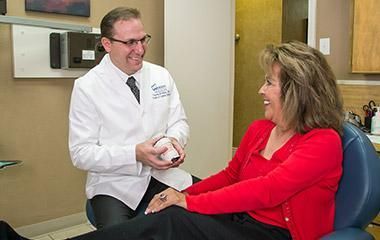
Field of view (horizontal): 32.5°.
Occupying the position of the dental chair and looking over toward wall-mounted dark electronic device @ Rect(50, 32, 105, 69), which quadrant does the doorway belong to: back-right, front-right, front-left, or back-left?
front-right

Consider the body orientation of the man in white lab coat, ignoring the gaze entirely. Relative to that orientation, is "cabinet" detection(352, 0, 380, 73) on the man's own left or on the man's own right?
on the man's own left

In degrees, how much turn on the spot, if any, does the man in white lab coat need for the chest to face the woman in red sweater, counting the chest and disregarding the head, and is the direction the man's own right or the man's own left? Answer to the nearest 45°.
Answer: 0° — they already face them

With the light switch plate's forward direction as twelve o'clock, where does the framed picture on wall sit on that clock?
The framed picture on wall is roughly at 2 o'clock from the light switch plate.

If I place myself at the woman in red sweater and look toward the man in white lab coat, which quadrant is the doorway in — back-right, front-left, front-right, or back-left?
front-right

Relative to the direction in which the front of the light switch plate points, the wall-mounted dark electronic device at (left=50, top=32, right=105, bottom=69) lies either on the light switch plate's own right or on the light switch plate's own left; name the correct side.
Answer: on the light switch plate's own right

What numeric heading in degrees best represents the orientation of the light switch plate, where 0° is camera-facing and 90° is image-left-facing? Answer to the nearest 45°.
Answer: approximately 0°

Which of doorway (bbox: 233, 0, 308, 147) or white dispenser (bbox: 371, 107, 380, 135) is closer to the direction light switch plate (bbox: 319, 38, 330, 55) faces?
the white dispenser

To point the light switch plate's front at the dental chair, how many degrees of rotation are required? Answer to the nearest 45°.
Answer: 0° — it already faces it

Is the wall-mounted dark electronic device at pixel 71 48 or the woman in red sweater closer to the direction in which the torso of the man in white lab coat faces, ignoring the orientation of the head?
the woman in red sweater

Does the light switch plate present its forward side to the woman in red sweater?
yes

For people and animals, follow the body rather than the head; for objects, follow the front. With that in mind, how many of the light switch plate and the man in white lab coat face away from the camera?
0

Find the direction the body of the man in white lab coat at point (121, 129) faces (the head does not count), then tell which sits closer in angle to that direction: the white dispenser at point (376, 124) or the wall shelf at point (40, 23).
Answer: the white dispenser

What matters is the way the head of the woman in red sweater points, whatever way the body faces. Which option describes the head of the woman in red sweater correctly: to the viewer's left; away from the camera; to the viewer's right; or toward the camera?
to the viewer's left
